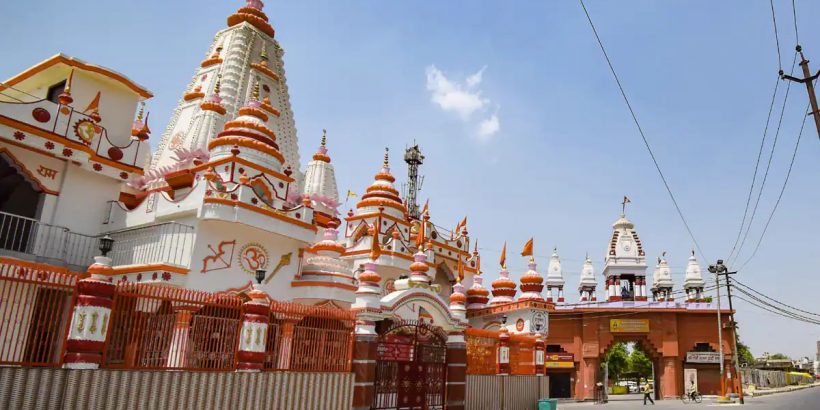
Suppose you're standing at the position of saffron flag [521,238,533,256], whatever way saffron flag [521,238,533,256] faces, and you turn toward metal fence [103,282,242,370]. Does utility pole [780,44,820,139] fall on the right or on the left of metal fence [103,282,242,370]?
left

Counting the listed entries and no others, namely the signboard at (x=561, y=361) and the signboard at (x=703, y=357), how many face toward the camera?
2

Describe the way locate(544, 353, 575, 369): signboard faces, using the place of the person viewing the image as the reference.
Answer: facing the viewer

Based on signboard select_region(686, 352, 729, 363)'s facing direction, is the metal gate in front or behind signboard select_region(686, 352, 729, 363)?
in front

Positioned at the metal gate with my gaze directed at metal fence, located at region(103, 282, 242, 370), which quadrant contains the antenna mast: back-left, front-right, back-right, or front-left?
back-right

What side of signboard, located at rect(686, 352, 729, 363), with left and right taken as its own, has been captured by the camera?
front

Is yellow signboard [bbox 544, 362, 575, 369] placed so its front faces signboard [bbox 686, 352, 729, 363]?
no

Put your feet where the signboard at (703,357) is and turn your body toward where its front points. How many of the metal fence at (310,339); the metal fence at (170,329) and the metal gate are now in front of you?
3

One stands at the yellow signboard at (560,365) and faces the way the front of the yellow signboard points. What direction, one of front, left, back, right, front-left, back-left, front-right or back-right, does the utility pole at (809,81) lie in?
front

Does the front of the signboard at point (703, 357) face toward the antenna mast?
no

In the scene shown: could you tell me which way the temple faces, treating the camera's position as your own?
facing the viewer and to the right of the viewer

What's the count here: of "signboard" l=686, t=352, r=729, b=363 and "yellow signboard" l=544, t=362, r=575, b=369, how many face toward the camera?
2

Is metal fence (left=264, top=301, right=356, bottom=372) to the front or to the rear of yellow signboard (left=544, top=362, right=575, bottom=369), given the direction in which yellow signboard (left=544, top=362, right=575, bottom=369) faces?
to the front

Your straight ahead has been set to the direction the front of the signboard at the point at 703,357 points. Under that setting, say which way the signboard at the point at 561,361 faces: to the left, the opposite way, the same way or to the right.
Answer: the same way

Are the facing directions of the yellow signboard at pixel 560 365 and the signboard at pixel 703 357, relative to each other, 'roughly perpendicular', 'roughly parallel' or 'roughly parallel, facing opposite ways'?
roughly parallel

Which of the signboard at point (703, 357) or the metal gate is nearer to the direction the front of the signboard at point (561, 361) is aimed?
the metal gate
